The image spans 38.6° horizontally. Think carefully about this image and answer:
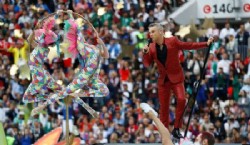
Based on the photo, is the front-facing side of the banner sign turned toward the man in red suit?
yes

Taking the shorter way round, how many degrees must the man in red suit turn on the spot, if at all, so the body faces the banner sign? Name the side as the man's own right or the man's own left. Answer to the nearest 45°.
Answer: approximately 135° to the man's own right

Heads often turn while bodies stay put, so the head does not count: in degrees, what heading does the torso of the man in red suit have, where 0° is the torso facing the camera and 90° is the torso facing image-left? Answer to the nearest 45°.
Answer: approximately 45°

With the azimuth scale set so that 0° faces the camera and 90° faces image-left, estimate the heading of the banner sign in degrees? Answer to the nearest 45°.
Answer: approximately 0°
